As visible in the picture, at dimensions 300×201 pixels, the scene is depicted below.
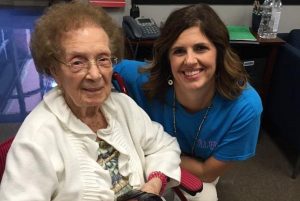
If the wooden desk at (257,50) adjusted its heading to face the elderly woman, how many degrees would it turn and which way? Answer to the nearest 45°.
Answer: approximately 45° to its right

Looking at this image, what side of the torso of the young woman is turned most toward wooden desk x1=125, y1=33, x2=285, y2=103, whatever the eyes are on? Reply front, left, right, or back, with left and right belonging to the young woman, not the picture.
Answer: back

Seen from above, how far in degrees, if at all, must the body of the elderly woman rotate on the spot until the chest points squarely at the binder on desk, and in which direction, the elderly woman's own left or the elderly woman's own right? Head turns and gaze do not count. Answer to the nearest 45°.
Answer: approximately 90° to the elderly woman's own left

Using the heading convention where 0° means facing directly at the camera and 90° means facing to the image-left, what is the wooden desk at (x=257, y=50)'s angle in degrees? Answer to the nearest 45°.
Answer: approximately 0°
